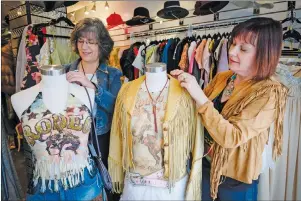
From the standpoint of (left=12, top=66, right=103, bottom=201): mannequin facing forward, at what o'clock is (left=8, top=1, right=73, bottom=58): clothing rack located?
The clothing rack is roughly at 6 o'clock from the mannequin.

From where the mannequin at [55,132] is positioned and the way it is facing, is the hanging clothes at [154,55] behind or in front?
behind

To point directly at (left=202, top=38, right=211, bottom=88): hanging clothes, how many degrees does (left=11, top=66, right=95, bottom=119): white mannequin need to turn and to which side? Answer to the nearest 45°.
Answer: approximately 135° to its left

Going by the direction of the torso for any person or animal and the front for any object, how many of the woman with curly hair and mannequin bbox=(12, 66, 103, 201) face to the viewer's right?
0

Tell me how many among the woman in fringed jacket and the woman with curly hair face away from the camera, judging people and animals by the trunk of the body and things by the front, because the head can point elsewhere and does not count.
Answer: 0
